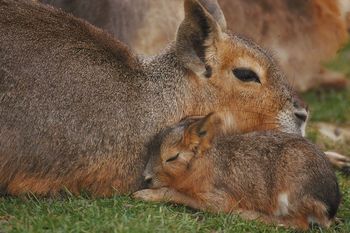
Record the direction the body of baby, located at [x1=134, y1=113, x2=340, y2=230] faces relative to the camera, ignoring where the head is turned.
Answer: to the viewer's left
